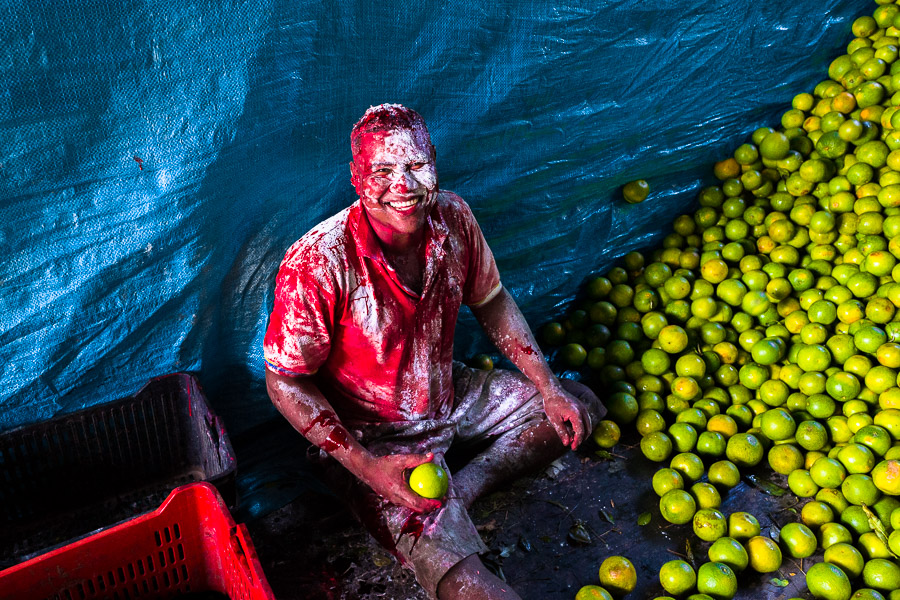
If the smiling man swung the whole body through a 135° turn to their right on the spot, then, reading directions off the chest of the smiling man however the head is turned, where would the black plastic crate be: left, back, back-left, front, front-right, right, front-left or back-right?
front

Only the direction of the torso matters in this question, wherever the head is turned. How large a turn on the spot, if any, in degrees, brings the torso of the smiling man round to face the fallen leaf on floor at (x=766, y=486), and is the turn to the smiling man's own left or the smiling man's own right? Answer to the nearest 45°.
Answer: approximately 45° to the smiling man's own left

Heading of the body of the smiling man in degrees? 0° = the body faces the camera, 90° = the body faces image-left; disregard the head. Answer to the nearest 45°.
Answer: approximately 315°
